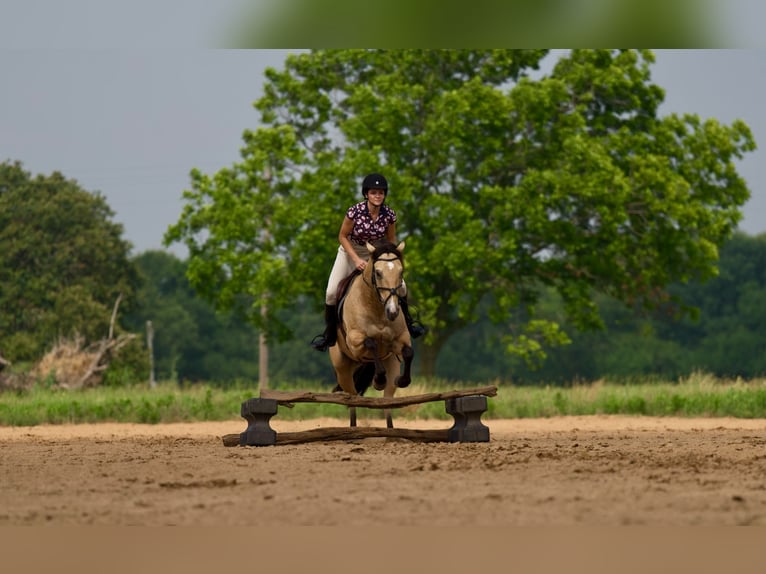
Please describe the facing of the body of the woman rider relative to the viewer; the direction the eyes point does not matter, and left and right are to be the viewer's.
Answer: facing the viewer

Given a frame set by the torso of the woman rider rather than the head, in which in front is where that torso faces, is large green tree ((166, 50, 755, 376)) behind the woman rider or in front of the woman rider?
behind

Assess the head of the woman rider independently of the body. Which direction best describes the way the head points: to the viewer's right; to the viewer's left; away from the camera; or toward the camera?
toward the camera
